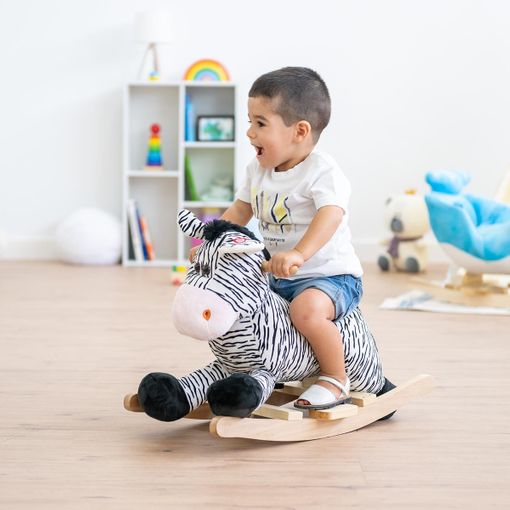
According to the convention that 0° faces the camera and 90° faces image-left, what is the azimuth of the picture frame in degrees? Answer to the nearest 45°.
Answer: approximately 0°

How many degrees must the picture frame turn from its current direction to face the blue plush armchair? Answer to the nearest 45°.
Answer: approximately 45° to its left

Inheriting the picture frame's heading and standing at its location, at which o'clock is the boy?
The boy is roughly at 12 o'clock from the picture frame.

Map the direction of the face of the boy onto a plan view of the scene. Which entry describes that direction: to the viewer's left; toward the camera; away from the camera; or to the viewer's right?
to the viewer's left

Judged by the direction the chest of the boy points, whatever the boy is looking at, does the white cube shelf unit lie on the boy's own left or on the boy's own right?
on the boy's own right

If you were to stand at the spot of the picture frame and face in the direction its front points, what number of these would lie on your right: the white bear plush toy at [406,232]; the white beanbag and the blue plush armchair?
1

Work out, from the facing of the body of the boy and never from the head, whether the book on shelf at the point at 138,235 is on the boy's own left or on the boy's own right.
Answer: on the boy's own right

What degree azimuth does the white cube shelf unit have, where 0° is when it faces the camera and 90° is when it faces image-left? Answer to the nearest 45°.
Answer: approximately 0°

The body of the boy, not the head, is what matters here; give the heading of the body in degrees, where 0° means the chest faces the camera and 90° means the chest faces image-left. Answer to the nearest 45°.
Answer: approximately 45°

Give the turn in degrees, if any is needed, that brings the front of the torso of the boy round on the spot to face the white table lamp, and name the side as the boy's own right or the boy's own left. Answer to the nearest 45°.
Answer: approximately 135° to the boy's own right
